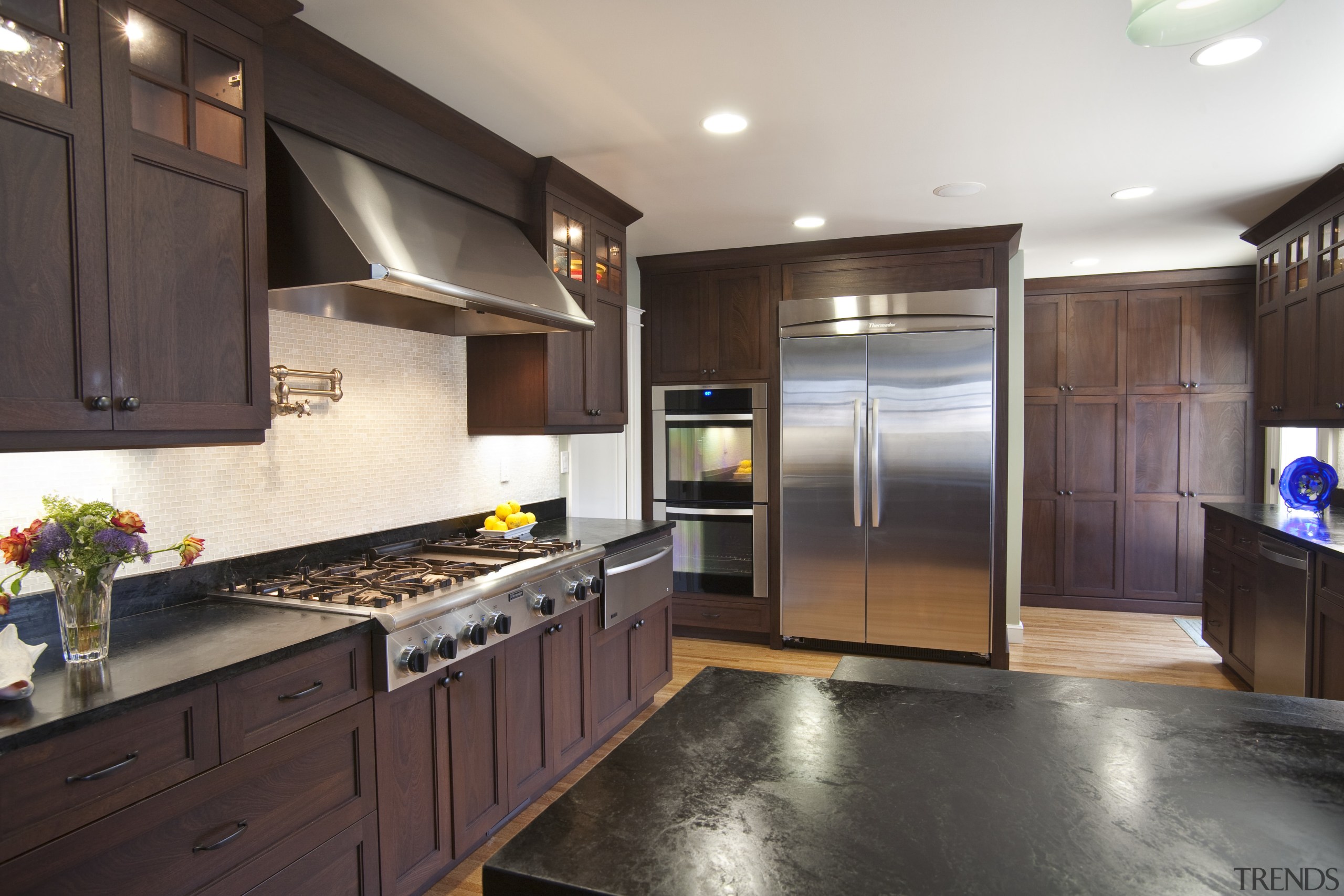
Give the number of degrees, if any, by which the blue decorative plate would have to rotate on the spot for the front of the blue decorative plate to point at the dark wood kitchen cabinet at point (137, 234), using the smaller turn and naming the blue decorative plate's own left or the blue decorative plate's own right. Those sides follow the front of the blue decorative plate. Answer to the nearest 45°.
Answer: approximately 45° to the blue decorative plate's own right

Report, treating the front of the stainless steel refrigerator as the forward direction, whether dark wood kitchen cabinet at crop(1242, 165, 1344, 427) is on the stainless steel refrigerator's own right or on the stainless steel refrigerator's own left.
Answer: on the stainless steel refrigerator's own left

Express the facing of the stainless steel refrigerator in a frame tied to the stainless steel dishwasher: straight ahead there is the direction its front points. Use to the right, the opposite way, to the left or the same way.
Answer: to the left

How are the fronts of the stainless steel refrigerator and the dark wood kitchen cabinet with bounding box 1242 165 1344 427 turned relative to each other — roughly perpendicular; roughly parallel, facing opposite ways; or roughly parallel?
roughly perpendicular

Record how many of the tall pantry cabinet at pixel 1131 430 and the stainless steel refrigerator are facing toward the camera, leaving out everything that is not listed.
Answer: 2

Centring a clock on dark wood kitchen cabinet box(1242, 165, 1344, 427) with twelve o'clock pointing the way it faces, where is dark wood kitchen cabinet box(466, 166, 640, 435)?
dark wood kitchen cabinet box(466, 166, 640, 435) is roughly at 12 o'clock from dark wood kitchen cabinet box(1242, 165, 1344, 427).

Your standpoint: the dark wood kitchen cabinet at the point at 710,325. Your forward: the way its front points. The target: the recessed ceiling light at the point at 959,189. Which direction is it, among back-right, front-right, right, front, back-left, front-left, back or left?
front-left

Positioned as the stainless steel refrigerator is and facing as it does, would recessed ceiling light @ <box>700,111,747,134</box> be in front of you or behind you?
in front

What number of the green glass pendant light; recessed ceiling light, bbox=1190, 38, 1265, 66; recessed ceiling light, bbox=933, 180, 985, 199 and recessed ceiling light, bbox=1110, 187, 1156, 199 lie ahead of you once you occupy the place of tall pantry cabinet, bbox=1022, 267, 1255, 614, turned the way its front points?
4

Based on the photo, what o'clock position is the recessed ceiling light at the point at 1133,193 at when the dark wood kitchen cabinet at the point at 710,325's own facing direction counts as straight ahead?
The recessed ceiling light is roughly at 10 o'clock from the dark wood kitchen cabinet.
